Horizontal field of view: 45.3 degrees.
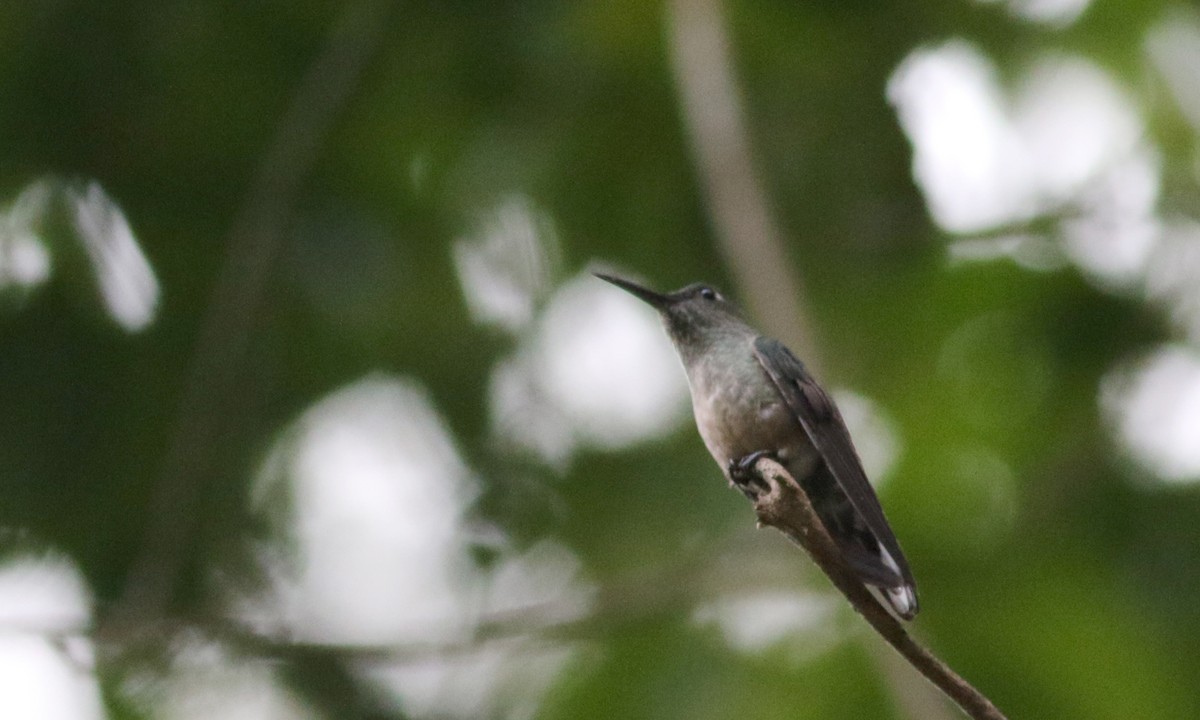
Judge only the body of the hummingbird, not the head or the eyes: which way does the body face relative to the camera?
to the viewer's left
